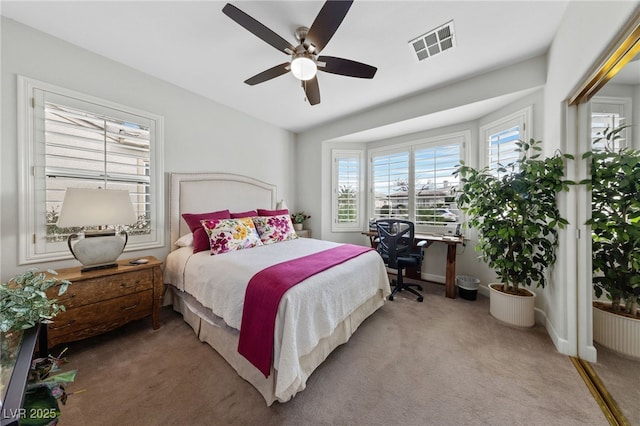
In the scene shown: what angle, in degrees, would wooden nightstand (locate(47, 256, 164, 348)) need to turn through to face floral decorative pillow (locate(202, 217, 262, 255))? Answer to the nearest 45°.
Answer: approximately 45° to its left

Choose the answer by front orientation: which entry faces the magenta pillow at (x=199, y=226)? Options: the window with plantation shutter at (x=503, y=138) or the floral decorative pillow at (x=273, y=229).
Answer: the window with plantation shutter

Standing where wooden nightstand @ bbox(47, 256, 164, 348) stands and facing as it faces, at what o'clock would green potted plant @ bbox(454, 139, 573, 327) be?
The green potted plant is roughly at 12 o'clock from the wooden nightstand.

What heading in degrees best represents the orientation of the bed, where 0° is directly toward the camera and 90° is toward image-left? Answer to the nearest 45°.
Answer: approximately 315°

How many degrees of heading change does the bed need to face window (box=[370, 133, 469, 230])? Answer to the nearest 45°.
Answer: approximately 90° to its left

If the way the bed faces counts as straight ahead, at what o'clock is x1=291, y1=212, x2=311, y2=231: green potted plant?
The green potted plant is roughly at 8 o'clock from the bed.

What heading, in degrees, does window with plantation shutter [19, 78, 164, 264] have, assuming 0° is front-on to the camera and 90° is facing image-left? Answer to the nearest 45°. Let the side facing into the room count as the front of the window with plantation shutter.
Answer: approximately 315°

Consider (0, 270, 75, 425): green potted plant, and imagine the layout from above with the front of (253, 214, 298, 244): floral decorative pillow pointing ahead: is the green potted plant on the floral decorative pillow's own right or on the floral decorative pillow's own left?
on the floral decorative pillow's own right

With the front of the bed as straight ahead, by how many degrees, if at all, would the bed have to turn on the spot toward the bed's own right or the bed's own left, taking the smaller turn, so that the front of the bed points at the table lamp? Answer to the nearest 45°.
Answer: approximately 135° to the bed's own right
